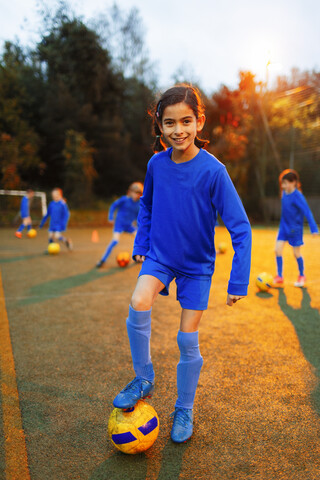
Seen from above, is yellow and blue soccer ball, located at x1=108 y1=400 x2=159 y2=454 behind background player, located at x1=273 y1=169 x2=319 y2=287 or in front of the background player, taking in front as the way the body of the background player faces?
in front

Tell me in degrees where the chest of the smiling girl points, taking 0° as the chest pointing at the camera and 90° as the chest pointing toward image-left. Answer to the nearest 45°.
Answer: approximately 0°

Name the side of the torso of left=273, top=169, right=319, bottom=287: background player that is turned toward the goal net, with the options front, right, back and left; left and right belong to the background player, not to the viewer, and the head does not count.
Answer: right
